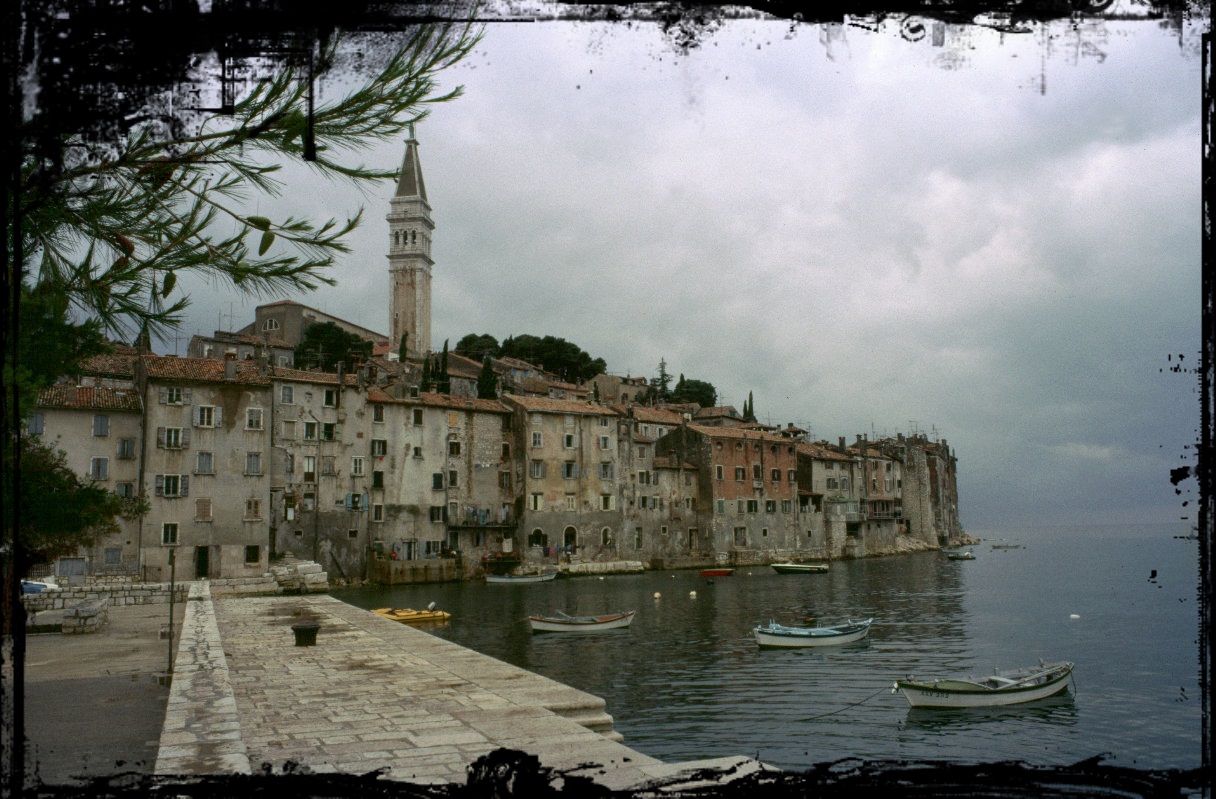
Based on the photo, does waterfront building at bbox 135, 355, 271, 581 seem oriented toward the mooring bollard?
yes

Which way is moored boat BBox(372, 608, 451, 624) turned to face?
to the viewer's left

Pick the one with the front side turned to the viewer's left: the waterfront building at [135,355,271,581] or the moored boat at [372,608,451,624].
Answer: the moored boat

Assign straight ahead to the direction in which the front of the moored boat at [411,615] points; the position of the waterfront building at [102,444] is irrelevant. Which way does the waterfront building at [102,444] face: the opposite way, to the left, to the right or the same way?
to the left

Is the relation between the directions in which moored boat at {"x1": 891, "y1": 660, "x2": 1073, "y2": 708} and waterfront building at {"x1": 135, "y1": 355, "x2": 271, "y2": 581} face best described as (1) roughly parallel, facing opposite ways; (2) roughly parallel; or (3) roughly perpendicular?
roughly perpendicular
